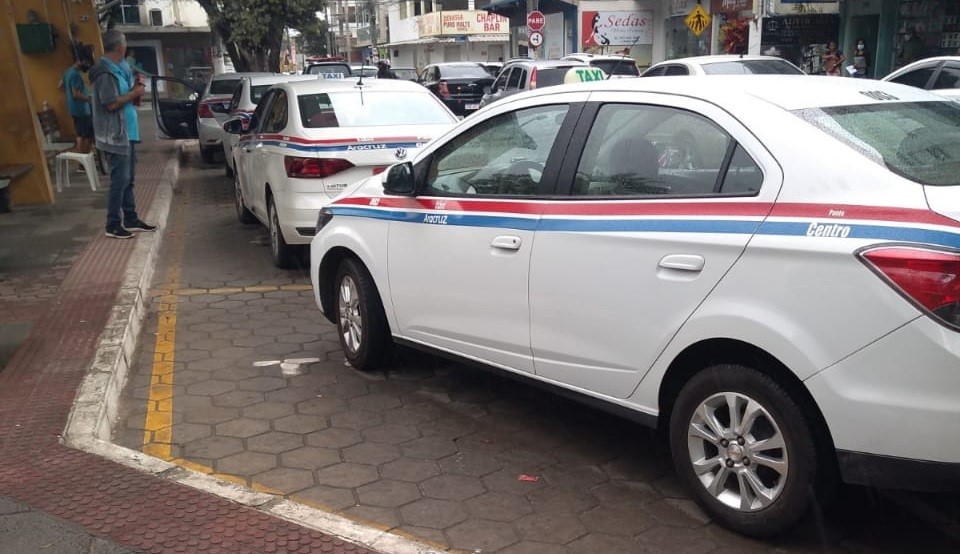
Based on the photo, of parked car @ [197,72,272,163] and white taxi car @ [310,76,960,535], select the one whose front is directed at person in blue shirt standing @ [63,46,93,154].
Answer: the white taxi car

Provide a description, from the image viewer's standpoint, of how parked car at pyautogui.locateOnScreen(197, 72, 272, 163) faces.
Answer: facing away from the viewer

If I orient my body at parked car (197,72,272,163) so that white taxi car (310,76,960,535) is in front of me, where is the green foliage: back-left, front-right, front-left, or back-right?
back-left

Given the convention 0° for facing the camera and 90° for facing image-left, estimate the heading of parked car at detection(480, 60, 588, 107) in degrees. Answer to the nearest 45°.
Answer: approximately 135°

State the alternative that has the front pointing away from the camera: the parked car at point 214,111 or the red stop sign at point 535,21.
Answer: the parked car

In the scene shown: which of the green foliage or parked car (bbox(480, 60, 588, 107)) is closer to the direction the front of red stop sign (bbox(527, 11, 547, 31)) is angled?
the parked car

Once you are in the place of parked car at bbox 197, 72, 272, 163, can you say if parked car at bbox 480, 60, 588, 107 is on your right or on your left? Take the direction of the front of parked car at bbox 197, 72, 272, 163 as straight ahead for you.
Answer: on your right

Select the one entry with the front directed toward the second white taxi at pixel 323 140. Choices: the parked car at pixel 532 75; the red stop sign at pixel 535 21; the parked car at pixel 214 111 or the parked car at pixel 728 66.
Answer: the red stop sign

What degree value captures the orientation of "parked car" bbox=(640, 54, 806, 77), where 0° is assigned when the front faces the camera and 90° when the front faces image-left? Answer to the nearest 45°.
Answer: approximately 135°

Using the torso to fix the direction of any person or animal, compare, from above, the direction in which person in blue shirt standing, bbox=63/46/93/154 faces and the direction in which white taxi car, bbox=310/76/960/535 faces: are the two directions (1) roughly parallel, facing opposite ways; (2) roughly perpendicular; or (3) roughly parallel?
roughly perpendicular

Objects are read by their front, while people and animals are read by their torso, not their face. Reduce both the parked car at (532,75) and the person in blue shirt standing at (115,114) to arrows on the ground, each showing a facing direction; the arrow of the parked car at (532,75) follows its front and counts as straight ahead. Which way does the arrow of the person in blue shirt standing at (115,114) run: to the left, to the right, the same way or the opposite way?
to the right

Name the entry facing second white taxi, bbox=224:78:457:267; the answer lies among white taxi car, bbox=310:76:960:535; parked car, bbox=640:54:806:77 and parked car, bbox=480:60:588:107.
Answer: the white taxi car
